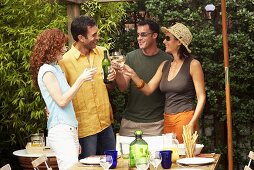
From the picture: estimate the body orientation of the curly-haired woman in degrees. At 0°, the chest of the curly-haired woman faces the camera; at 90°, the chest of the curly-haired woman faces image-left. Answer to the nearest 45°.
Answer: approximately 270°

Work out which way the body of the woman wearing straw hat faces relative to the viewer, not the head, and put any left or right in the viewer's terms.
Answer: facing the viewer and to the left of the viewer

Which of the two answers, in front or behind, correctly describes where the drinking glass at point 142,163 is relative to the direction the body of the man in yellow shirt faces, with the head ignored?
in front

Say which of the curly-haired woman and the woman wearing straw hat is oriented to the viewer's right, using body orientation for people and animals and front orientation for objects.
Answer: the curly-haired woman

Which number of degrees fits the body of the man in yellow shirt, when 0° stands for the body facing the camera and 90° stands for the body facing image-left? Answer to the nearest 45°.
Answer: approximately 315°

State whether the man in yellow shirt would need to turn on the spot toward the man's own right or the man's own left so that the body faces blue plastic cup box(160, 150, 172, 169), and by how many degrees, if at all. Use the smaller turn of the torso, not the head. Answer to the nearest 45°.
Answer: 0° — they already face it

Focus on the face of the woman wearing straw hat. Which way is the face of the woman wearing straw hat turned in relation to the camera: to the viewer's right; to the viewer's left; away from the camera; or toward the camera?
to the viewer's left

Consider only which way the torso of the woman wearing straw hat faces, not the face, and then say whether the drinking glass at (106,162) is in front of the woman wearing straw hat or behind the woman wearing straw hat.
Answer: in front

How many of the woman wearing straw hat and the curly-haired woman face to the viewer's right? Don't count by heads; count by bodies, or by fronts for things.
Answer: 1

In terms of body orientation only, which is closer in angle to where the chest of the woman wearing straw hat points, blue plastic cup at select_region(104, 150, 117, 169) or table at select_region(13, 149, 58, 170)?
the blue plastic cup

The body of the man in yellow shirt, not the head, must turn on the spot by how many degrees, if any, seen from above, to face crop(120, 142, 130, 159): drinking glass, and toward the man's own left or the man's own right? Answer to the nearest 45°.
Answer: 0° — they already face it

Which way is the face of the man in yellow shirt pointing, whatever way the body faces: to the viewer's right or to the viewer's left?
to the viewer's right

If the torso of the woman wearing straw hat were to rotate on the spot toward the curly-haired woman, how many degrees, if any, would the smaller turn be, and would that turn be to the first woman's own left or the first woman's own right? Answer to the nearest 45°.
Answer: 0° — they already face them
